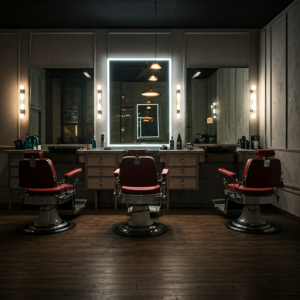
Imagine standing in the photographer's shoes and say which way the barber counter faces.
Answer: facing the viewer

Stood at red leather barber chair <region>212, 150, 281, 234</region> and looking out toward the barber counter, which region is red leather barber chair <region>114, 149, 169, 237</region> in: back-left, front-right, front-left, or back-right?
front-left

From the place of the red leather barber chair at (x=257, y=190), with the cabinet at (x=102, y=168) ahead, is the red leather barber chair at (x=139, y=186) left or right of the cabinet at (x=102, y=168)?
left

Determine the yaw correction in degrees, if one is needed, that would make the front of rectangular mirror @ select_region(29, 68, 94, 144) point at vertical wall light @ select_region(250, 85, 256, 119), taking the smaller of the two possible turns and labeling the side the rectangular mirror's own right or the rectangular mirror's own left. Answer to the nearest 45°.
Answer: approximately 90° to the rectangular mirror's own left

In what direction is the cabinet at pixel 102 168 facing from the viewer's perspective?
toward the camera

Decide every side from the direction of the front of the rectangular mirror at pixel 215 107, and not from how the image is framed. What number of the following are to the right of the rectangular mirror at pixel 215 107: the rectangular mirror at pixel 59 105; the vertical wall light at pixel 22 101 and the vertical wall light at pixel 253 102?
2

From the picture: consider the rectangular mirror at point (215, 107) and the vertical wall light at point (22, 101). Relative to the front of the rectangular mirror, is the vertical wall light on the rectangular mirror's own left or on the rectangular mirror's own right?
on the rectangular mirror's own right

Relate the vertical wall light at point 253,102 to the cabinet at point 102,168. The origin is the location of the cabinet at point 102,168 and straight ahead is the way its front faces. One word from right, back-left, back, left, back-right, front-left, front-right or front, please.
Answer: left

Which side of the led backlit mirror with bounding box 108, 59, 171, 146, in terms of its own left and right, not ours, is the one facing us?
front

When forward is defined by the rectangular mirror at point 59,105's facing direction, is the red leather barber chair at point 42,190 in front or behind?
in front
